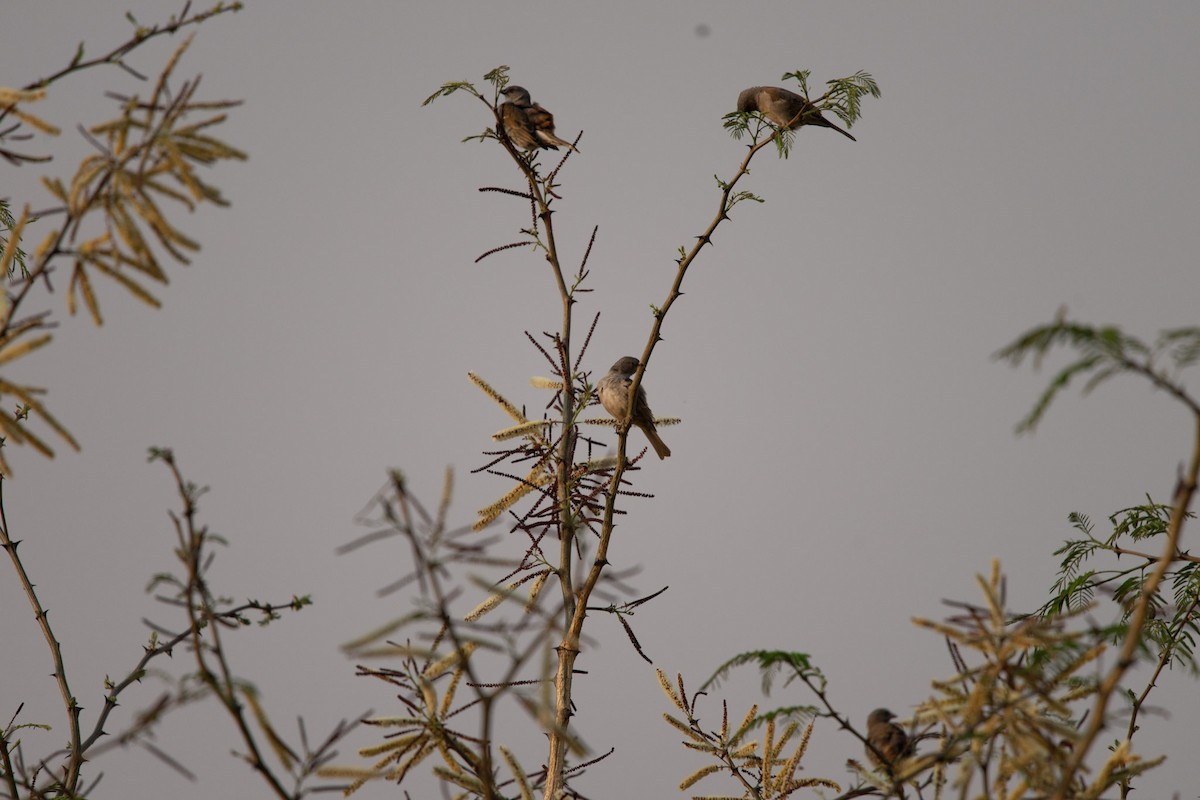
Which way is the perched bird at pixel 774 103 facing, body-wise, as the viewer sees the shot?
to the viewer's left

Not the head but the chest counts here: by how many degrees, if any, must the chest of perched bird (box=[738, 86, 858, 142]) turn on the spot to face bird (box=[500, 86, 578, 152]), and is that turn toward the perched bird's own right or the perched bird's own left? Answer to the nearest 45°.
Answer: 0° — it already faces it

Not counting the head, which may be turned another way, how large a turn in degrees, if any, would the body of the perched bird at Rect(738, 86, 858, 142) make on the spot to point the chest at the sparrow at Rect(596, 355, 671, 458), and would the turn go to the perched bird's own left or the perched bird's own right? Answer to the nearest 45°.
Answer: approximately 45° to the perched bird's own right
